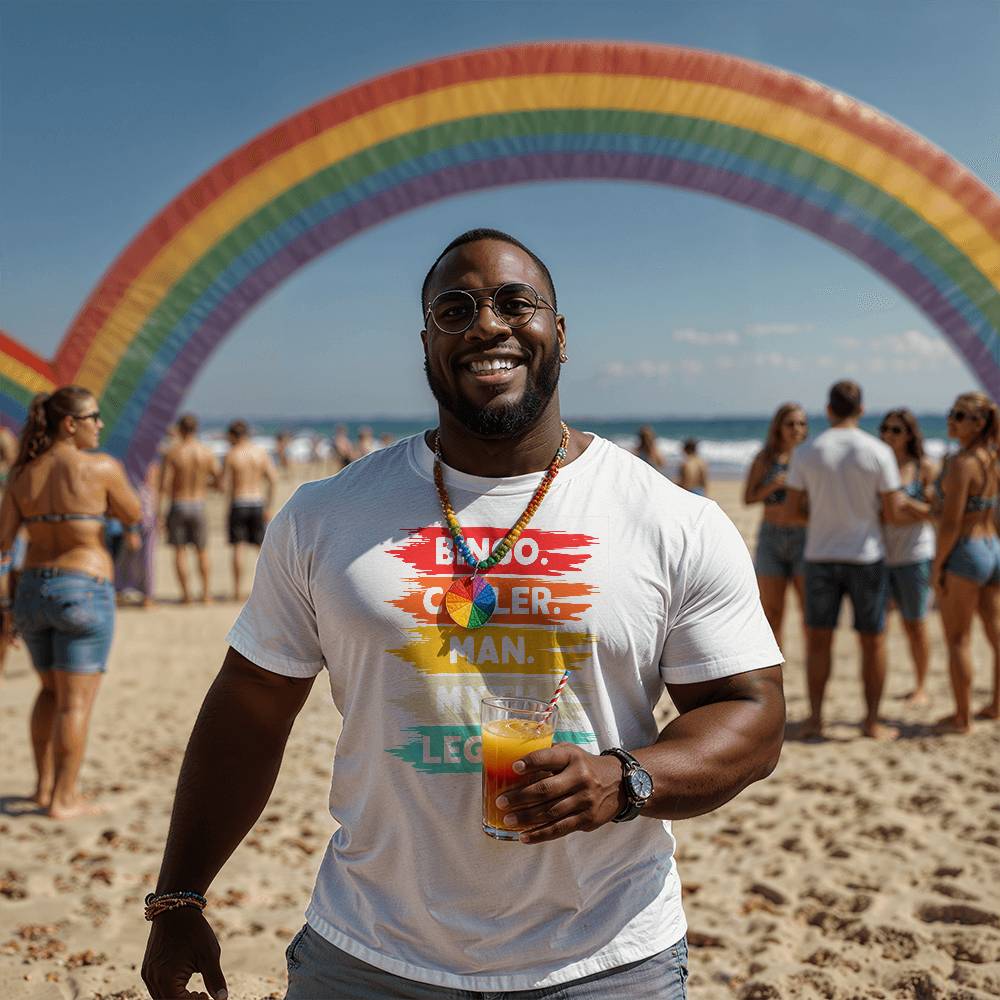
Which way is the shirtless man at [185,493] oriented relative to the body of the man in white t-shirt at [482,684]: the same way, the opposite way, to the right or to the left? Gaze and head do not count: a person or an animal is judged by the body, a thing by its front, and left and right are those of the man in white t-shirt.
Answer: the opposite way

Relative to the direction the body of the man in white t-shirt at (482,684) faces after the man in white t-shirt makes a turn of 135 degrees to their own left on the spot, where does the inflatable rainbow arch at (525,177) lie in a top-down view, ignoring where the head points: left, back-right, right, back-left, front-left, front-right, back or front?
front-left

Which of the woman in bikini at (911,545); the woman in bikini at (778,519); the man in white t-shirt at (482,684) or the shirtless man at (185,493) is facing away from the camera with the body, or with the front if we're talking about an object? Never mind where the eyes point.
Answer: the shirtless man

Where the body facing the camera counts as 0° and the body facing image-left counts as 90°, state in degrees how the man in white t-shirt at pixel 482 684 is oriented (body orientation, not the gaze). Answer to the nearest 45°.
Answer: approximately 0°

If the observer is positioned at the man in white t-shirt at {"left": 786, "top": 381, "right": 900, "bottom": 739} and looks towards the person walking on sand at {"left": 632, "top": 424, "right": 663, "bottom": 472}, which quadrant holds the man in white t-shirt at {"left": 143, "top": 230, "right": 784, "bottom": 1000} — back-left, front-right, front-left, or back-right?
back-left

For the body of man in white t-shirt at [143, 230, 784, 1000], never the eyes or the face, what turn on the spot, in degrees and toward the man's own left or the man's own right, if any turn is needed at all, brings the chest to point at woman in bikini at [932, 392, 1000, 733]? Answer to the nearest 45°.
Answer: approximately 135° to the man's own left

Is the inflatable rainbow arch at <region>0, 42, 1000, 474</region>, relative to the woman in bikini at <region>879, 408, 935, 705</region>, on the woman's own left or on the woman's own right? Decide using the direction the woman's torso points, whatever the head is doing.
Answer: on the woman's own right

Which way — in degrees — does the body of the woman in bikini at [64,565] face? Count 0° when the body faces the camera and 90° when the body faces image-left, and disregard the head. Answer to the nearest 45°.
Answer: approximately 225°

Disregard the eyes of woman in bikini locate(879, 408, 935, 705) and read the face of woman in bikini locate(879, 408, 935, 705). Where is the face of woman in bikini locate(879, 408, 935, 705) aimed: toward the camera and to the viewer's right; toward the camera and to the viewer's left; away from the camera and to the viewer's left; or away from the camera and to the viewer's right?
toward the camera and to the viewer's left

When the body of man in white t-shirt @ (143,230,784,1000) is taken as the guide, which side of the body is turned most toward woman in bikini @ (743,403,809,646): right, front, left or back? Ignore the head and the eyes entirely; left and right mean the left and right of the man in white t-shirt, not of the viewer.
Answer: back

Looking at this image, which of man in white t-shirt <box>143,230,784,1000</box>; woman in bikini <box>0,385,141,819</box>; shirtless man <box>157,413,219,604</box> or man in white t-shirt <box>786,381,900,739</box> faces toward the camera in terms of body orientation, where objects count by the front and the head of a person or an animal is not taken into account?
man in white t-shirt <box>143,230,784,1000</box>

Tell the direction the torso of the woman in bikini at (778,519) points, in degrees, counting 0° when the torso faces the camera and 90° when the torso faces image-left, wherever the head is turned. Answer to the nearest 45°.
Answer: approximately 315°

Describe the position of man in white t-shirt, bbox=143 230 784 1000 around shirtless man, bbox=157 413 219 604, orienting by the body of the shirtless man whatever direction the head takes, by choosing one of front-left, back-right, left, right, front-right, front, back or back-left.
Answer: back

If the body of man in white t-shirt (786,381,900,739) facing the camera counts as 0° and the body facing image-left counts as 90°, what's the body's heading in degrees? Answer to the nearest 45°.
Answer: approximately 180°
